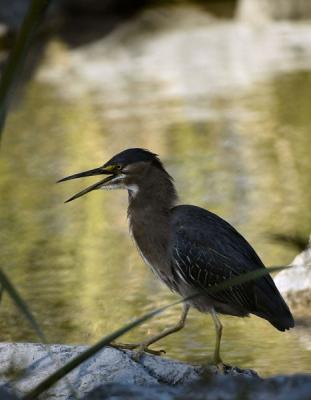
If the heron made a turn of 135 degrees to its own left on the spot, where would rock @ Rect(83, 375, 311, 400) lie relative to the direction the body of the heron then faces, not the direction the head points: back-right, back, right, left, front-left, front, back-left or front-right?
front-right

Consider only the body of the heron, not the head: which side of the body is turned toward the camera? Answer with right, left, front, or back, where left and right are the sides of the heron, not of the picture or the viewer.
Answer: left

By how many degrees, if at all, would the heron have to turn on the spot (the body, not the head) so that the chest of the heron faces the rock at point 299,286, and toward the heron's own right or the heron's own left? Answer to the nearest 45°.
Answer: approximately 135° to the heron's own right
